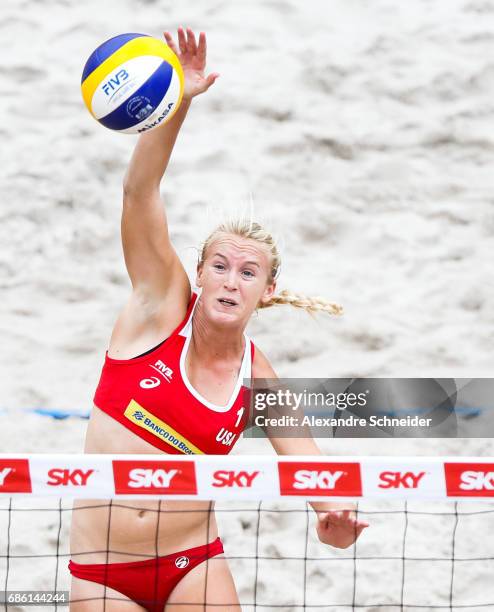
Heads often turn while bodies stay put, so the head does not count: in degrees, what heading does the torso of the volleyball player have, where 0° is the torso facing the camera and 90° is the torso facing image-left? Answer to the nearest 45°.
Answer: approximately 0°
